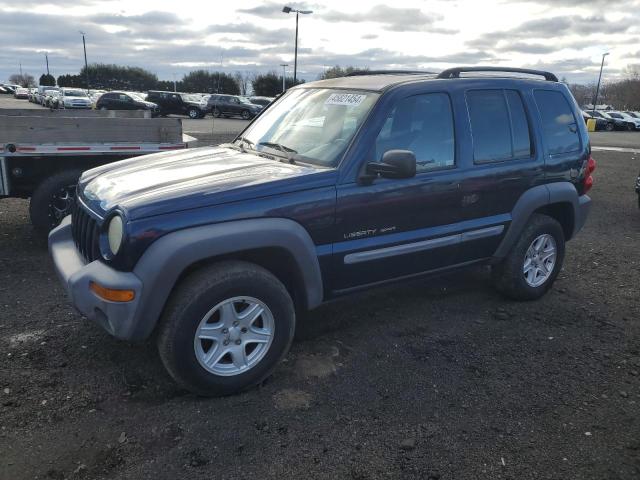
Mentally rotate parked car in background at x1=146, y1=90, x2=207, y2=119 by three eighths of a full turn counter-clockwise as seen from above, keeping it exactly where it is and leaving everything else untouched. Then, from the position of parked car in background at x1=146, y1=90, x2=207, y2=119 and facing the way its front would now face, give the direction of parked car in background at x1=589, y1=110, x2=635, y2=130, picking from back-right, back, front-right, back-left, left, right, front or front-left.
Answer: right

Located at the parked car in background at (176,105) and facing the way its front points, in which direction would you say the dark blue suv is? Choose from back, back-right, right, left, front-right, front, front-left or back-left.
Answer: front-right

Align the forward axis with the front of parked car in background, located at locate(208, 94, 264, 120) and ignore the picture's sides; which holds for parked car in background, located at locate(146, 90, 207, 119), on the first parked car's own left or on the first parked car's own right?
on the first parked car's own right

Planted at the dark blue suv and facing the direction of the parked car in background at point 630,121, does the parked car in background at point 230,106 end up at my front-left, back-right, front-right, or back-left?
front-left

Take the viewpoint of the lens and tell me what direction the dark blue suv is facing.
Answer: facing the viewer and to the left of the viewer

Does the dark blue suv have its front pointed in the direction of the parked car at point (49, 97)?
no

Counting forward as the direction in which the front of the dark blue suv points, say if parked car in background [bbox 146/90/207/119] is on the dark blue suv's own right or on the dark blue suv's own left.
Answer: on the dark blue suv's own right

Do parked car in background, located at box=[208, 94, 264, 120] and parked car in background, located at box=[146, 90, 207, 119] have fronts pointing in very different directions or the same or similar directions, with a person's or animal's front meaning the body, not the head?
same or similar directions

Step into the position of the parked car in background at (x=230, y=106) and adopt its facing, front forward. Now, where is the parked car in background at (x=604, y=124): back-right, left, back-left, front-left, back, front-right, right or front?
front-left

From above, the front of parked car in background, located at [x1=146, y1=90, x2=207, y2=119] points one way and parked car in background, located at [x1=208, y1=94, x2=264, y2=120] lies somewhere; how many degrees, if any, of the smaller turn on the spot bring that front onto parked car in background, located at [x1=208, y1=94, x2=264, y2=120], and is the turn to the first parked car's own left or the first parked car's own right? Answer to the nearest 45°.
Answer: approximately 45° to the first parked car's own left

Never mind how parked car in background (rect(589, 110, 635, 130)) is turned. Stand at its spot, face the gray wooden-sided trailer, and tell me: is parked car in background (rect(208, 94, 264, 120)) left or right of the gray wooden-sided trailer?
right

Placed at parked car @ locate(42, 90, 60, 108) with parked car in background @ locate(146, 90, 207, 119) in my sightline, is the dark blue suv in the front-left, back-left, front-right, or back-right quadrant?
front-right

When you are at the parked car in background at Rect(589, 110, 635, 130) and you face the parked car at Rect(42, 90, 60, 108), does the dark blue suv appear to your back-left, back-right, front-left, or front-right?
front-left

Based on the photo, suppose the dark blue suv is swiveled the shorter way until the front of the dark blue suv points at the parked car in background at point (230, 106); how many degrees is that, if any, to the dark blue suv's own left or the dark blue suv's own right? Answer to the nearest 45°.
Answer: approximately 135° to the dark blue suv's own right

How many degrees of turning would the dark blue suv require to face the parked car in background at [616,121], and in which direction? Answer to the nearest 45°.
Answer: approximately 180°

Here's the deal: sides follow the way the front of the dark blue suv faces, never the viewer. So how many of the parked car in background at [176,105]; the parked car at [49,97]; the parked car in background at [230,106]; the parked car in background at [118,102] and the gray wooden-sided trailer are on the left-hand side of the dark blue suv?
0

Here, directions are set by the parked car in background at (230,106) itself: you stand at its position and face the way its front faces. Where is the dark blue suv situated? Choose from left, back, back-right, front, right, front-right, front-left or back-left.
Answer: front-right

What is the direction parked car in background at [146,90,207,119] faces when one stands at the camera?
facing the viewer and to the right of the viewer
